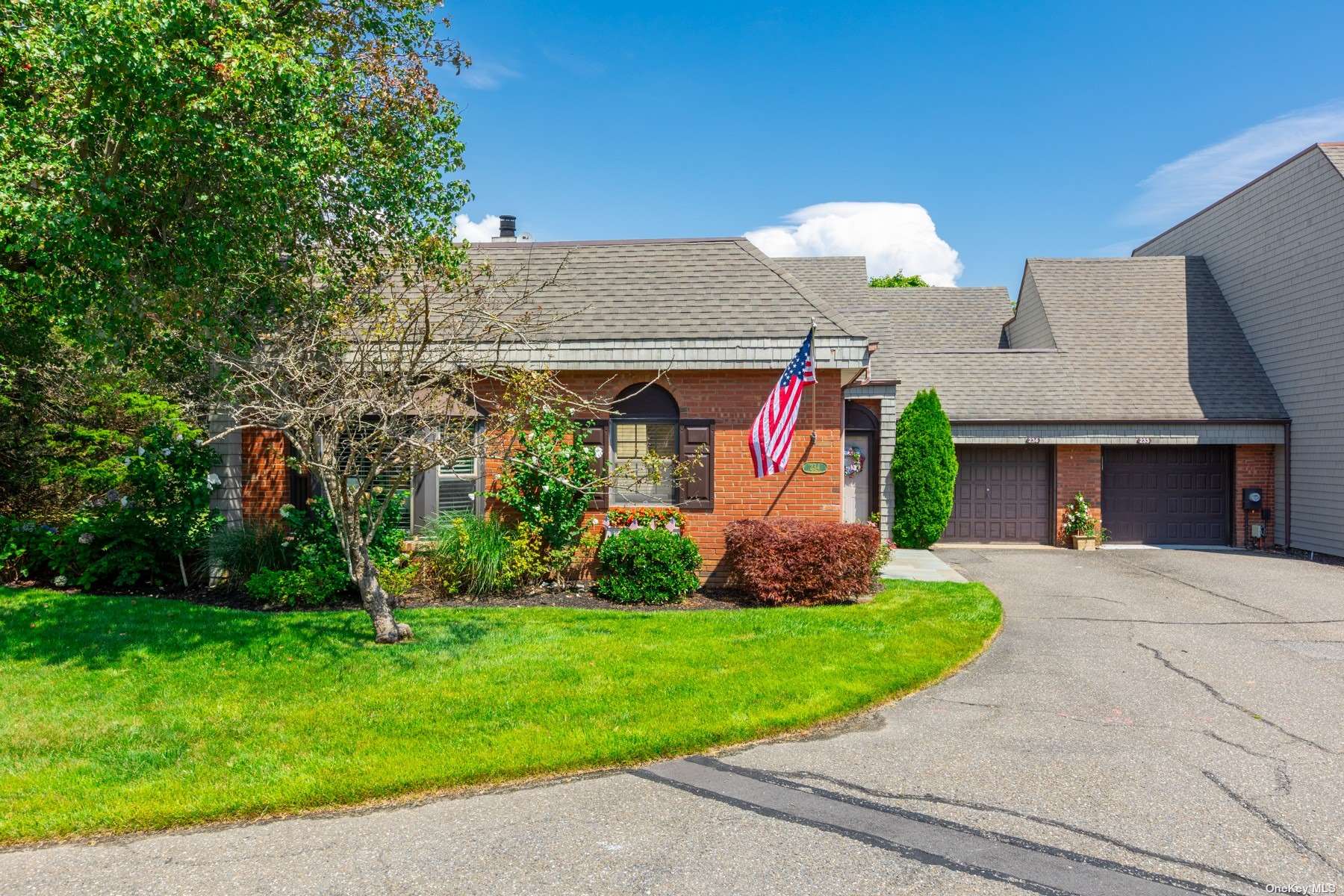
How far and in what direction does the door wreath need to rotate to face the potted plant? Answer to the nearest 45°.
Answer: approximately 90° to its left

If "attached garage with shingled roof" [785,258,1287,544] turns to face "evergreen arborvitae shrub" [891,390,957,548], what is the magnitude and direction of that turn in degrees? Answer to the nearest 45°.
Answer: approximately 45° to its right

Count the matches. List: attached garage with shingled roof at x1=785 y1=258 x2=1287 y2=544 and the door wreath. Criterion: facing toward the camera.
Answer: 2

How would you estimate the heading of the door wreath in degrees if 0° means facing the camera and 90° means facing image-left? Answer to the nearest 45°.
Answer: approximately 0°

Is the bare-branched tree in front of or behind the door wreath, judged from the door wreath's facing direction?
in front

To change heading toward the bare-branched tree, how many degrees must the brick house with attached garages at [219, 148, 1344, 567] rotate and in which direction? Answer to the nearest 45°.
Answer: approximately 45° to its right

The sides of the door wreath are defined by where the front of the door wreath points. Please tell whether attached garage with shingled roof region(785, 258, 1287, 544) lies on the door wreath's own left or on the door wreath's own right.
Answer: on the door wreath's own left

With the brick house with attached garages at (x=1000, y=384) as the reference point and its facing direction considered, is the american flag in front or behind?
in front

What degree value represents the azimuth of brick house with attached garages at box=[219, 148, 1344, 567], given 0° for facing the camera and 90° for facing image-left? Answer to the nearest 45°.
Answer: approximately 0°
